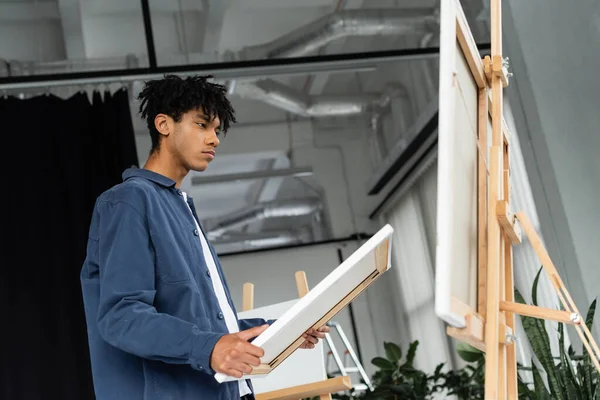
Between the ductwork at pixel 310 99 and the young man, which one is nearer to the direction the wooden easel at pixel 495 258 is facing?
the young man

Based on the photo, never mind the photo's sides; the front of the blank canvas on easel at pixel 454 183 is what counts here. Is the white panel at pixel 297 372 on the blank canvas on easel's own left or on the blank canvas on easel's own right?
on the blank canvas on easel's own right

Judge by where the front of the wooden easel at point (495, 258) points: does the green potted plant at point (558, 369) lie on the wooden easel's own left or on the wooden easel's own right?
on the wooden easel's own right

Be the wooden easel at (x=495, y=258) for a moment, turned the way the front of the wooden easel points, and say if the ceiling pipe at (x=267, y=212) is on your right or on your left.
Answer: on your right

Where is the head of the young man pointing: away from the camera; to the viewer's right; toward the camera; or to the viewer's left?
to the viewer's right

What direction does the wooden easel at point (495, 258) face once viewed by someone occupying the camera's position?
facing to the left of the viewer

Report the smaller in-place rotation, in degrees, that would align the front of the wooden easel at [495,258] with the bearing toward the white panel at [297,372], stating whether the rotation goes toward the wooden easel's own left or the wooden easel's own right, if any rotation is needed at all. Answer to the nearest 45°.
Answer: approximately 45° to the wooden easel's own right

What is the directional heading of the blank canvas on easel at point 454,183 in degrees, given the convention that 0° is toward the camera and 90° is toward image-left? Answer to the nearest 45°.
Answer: approximately 90°
